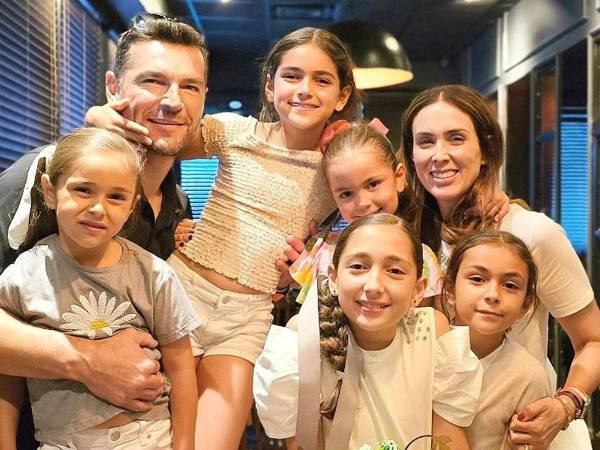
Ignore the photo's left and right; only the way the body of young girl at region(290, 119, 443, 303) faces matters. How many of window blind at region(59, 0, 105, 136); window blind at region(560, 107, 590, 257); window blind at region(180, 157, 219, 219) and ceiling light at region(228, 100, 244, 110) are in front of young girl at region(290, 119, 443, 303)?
0

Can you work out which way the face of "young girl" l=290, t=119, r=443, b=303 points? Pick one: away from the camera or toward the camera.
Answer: toward the camera

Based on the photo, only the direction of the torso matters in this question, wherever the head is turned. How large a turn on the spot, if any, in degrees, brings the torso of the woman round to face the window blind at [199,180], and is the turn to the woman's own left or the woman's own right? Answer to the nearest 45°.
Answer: approximately 90° to the woman's own right

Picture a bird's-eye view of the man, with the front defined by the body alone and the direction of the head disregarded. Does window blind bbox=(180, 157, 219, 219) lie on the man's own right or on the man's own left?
on the man's own left

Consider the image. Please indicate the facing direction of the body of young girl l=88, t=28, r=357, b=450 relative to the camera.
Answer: toward the camera

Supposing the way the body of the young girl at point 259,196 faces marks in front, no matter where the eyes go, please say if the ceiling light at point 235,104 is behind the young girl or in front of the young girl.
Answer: behind

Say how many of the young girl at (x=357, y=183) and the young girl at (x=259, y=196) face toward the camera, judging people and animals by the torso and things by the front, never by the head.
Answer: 2

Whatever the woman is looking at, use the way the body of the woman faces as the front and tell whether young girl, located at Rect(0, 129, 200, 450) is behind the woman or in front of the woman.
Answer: in front

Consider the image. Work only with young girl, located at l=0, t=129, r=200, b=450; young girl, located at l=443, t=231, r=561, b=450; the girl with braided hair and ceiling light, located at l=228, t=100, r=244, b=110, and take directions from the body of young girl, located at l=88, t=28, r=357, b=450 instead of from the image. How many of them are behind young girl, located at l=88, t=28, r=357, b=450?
1

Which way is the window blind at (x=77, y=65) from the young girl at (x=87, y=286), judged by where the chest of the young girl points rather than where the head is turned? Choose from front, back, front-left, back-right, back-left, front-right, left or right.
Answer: back

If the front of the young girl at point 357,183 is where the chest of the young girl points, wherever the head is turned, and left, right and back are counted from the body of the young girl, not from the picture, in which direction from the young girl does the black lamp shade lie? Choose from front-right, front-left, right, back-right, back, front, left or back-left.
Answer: back

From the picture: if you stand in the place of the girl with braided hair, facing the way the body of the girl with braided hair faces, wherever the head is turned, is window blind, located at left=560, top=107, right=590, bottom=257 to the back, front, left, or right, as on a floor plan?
back

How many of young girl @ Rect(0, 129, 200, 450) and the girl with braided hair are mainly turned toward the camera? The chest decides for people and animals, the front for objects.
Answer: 2

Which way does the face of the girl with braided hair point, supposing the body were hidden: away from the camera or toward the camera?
toward the camera

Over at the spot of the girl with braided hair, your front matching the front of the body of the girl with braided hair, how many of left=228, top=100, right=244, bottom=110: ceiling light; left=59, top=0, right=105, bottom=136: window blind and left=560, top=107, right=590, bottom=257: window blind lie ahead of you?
0

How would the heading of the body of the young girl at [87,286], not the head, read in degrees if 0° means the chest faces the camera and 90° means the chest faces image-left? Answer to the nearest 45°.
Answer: approximately 0°

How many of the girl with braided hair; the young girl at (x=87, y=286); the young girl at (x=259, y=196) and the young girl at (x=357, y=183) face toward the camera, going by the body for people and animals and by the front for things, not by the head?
4

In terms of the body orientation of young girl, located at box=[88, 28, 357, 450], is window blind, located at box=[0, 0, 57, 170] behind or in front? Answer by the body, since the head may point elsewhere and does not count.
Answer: behind

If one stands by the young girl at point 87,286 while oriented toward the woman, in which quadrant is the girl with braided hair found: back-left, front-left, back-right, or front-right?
front-right

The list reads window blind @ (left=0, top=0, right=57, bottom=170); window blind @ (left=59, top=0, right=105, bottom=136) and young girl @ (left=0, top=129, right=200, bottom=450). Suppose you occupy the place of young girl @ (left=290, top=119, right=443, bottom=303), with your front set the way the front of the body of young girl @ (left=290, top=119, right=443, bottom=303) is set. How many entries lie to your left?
0

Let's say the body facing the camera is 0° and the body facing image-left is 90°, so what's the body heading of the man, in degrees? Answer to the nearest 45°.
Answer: approximately 315°

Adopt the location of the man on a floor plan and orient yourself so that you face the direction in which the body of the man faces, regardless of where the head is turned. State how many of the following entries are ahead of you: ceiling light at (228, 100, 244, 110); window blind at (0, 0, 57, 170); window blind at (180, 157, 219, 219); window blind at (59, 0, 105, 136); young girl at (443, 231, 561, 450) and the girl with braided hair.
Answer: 2

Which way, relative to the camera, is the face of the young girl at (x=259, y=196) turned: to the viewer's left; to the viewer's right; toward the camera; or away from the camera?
toward the camera

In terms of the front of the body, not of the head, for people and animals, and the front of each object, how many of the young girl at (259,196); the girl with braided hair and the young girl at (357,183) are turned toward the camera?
3
